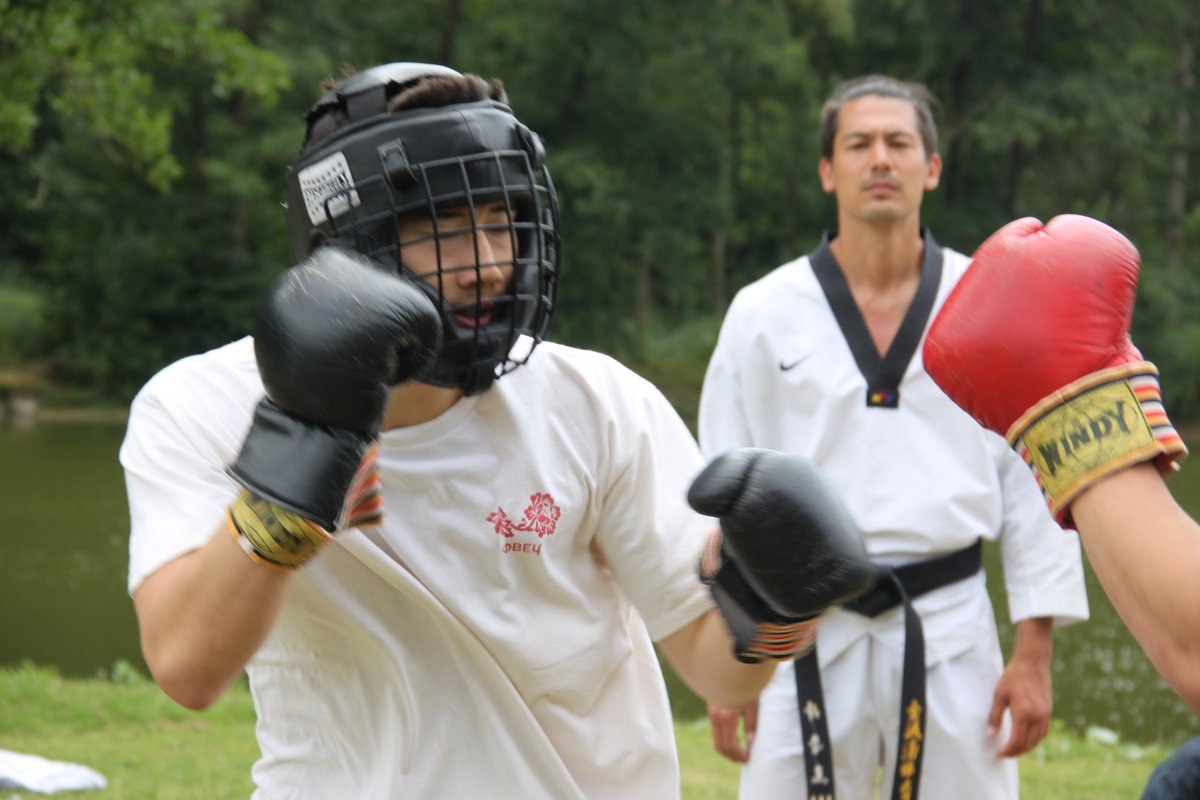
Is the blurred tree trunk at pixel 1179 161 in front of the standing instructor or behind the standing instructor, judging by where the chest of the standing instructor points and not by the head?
behind

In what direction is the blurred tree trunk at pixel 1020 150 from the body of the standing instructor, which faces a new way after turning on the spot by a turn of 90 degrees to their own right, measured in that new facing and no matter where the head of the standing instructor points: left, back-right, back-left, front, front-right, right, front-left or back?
right

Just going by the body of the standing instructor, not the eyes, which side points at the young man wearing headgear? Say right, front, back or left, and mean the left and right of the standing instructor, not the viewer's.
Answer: front

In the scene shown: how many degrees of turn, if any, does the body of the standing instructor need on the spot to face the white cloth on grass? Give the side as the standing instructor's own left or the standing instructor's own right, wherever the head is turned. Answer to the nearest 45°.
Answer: approximately 90° to the standing instructor's own right

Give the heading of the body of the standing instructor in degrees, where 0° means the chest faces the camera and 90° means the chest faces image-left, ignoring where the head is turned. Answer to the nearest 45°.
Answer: approximately 0°

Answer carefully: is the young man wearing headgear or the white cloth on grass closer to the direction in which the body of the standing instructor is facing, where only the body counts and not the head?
the young man wearing headgear
